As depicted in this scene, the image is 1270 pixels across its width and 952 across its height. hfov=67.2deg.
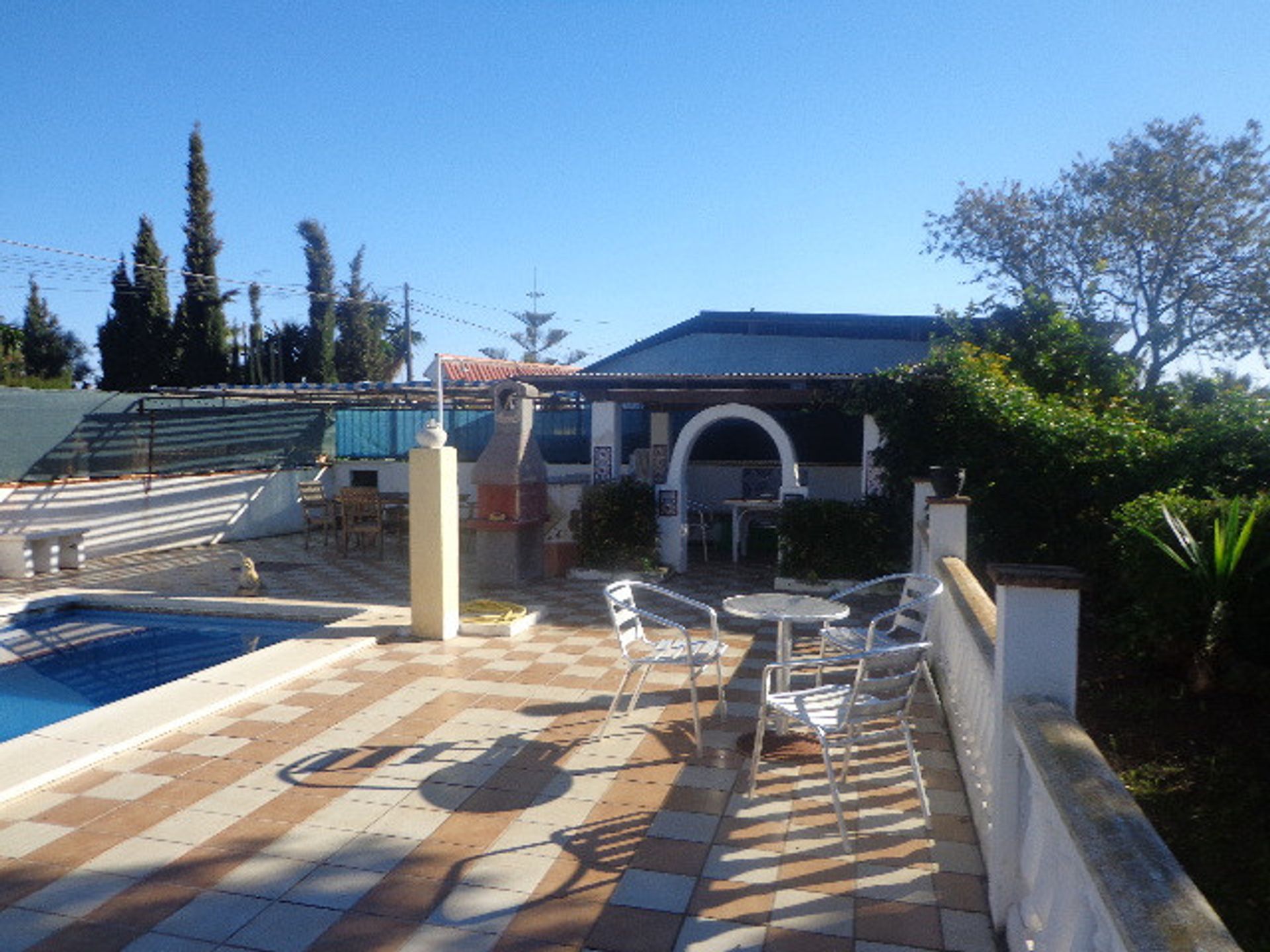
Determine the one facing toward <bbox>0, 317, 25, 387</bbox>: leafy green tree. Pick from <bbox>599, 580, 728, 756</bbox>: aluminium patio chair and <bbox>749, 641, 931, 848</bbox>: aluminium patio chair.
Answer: <bbox>749, 641, 931, 848</bbox>: aluminium patio chair

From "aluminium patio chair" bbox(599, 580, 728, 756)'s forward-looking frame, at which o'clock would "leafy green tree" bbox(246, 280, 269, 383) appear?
The leafy green tree is roughly at 8 o'clock from the aluminium patio chair.

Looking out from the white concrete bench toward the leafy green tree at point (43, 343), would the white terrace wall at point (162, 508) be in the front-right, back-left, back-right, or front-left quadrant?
front-right

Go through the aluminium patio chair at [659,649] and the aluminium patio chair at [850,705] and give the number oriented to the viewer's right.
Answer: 1

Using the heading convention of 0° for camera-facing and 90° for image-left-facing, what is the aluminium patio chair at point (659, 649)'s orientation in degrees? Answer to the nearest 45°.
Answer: approximately 270°

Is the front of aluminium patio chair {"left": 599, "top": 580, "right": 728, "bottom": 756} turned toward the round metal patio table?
yes

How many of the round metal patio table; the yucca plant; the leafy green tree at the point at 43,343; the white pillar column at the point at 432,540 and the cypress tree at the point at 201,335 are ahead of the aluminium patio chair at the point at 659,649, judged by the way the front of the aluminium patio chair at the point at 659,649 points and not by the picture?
2

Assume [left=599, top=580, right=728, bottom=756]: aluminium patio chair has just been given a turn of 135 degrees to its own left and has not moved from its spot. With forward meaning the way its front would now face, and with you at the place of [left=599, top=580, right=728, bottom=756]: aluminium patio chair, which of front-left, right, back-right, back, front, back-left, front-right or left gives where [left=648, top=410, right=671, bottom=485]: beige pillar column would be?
front-right

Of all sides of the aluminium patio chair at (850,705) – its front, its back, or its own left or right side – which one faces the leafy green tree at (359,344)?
front

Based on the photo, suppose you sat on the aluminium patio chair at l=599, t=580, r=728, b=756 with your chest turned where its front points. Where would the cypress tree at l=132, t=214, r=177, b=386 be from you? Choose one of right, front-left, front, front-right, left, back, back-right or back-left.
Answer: back-left

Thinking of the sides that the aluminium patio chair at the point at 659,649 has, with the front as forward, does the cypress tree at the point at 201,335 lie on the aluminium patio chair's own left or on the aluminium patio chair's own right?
on the aluminium patio chair's own left

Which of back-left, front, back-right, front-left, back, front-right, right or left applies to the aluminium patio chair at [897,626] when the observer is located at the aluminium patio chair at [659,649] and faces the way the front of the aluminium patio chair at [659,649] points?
front

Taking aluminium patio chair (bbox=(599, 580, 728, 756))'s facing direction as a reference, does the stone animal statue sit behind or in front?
behind

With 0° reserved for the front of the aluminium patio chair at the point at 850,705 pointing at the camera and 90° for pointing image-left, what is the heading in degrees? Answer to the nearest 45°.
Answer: approximately 135°

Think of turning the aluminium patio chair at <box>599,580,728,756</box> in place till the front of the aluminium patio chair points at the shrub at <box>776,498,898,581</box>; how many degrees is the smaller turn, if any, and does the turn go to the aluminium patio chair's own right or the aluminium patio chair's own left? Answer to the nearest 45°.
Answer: approximately 90° to the aluminium patio chair's own left
